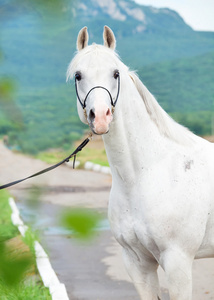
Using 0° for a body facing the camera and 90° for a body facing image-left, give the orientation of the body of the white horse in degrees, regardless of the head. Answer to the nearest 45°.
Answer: approximately 45°
